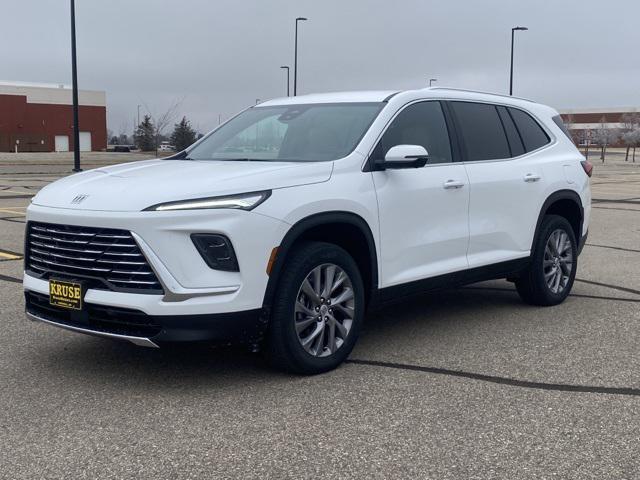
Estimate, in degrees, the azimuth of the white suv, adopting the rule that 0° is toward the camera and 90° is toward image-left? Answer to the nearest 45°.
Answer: approximately 45°
